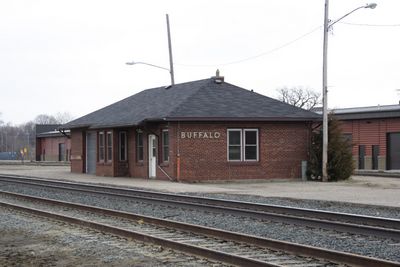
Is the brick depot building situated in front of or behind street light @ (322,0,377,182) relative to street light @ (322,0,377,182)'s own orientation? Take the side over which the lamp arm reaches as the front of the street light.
behind

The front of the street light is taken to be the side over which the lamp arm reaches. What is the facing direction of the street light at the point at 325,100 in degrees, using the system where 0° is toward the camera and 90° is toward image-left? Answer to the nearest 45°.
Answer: approximately 270°

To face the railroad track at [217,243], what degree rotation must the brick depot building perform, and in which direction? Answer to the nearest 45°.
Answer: approximately 45° to its left

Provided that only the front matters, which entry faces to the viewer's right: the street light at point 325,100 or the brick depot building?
the street light

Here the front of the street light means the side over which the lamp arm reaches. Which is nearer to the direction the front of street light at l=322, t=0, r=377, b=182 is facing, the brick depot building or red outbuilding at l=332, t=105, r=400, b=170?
the red outbuilding

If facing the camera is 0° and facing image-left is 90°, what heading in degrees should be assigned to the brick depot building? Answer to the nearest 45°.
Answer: approximately 45°

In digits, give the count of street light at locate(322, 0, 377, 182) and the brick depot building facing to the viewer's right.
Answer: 1

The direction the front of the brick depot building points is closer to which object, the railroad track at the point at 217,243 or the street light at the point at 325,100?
the railroad track

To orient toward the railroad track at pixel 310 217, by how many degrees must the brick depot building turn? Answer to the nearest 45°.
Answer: approximately 45° to its left

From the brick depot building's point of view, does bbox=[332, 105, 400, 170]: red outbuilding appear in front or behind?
behind

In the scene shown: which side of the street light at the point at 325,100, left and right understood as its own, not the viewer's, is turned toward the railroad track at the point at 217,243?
right

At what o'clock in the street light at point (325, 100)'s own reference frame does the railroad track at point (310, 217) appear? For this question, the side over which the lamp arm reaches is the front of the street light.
The railroad track is roughly at 3 o'clock from the street light.
